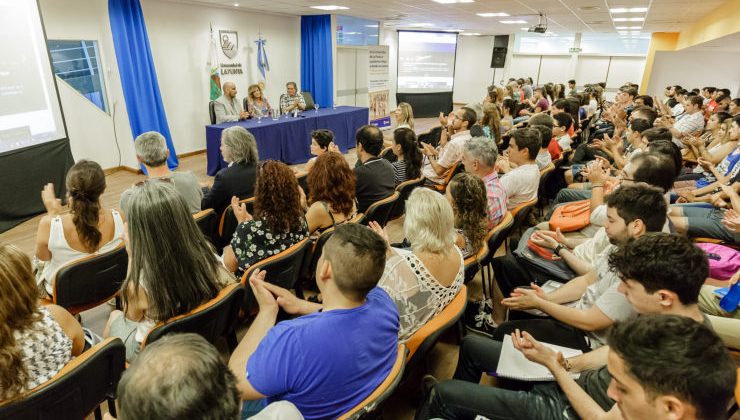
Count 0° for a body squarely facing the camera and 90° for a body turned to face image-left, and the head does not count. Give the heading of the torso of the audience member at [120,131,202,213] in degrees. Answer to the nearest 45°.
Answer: approximately 180°

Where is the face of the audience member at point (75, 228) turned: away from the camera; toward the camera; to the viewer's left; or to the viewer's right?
away from the camera

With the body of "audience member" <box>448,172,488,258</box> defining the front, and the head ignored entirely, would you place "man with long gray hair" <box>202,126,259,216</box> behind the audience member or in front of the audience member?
in front

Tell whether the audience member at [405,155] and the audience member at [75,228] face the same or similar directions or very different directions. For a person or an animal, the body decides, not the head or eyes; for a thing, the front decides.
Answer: same or similar directions

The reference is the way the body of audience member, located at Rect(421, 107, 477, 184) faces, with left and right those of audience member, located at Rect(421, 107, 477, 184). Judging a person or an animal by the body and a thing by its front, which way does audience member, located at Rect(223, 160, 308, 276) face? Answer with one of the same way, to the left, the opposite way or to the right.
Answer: the same way

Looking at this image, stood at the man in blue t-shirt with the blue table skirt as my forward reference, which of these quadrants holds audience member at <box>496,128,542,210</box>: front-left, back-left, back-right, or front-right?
front-right

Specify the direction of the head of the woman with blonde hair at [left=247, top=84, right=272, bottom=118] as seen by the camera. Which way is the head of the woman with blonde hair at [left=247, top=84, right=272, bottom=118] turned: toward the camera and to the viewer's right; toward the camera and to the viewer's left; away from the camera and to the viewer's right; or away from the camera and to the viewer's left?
toward the camera and to the viewer's right

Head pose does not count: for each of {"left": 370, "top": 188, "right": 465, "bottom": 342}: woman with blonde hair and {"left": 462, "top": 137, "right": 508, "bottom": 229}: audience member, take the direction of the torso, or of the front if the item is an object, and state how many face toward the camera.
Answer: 0

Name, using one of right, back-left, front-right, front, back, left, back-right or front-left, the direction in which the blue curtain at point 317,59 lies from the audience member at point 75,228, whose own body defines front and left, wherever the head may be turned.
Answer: front-right

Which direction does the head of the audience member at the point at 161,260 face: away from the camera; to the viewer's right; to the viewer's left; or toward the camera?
away from the camera

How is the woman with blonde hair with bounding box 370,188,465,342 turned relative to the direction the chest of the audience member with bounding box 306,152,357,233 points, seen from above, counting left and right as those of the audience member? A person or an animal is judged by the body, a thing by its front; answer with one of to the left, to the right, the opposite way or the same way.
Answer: the same way

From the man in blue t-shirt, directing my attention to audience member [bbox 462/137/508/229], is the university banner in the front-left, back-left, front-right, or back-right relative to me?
front-left

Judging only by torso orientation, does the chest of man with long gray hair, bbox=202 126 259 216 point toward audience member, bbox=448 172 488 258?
no

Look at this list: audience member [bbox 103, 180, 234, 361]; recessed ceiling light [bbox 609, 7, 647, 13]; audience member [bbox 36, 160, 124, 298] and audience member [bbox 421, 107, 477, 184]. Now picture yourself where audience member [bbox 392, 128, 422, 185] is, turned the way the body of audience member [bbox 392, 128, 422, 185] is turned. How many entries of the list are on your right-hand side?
2

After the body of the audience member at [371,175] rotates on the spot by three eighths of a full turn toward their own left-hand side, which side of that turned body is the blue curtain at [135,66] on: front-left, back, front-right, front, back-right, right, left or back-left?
back-right

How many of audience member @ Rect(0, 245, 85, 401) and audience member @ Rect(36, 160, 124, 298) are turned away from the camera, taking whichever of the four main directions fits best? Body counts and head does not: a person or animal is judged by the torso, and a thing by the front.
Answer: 2

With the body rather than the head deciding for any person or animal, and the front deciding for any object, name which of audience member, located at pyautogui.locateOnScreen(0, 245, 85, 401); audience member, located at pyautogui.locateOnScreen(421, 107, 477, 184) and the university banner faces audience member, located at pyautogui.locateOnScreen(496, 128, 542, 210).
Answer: the university banner

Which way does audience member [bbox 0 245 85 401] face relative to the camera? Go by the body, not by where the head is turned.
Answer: away from the camera

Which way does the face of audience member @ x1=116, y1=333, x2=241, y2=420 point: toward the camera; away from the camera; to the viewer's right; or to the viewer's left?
away from the camera

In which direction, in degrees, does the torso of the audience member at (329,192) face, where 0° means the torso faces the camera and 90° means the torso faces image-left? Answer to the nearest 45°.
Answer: approximately 135°

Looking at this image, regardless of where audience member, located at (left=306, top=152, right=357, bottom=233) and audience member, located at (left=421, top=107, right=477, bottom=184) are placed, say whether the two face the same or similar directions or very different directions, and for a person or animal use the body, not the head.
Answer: same or similar directions

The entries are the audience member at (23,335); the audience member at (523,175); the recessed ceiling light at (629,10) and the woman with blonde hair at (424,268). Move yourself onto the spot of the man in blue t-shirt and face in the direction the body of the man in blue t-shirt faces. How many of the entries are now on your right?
3

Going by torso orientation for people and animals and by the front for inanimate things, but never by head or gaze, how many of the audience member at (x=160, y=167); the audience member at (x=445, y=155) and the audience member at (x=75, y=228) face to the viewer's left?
1

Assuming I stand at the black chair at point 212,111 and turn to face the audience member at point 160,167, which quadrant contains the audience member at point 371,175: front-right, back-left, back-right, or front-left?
front-left
